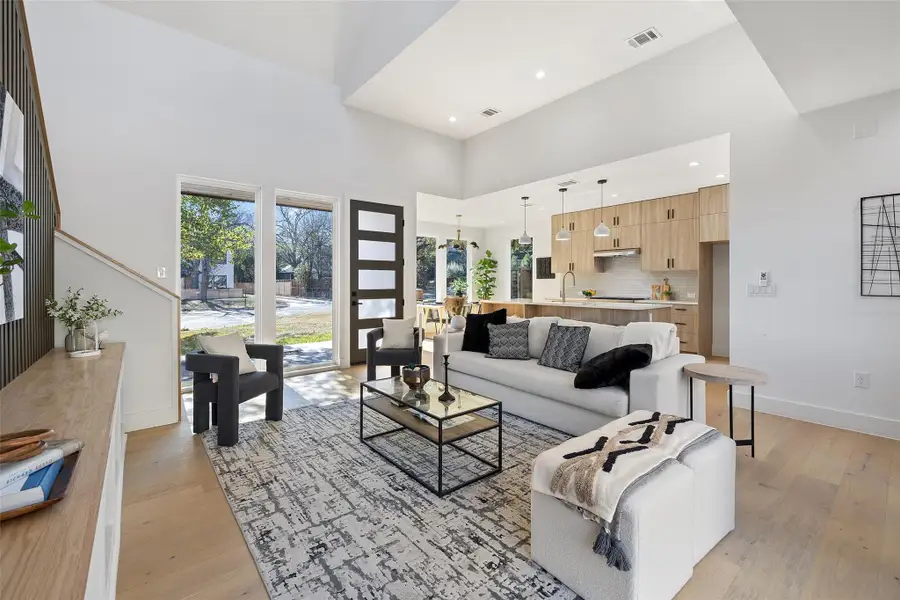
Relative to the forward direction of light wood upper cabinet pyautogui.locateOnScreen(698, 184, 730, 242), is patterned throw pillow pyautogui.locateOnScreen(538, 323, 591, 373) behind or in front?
in front

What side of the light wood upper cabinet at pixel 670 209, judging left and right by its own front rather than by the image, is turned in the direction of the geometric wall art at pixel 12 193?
front

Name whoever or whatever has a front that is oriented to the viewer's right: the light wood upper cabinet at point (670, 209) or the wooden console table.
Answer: the wooden console table

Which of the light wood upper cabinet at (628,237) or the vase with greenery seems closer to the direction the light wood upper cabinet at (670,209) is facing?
the vase with greenery

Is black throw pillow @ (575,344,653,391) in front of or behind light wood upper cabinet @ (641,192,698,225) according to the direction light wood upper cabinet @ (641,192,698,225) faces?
in front

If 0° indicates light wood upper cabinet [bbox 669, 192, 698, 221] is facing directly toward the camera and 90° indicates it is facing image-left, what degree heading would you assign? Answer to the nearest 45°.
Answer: approximately 45°

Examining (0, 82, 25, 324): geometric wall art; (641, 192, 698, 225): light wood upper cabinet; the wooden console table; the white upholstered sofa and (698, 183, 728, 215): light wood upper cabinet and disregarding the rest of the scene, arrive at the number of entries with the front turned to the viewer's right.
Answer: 2

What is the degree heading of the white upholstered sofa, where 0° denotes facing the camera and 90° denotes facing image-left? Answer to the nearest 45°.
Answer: approximately 45°

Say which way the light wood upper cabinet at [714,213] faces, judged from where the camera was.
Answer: facing the viewer and to the left of the viewer

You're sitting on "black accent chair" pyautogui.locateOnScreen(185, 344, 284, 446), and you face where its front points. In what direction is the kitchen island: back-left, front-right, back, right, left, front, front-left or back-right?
front-left

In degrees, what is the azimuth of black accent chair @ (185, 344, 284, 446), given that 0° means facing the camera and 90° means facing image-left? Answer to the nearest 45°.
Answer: approximately 315°

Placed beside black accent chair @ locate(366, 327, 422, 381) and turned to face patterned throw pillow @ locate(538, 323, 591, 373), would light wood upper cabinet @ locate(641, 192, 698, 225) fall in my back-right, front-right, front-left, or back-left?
front-left

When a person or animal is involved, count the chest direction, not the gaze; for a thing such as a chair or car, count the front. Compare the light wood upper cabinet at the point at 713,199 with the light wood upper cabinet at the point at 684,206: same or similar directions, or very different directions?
same or similar directions

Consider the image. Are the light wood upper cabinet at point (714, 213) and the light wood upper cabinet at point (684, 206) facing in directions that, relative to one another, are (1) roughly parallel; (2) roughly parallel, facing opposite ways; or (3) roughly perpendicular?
roughly parallel

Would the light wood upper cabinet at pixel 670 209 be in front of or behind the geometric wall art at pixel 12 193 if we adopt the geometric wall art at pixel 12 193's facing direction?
in front

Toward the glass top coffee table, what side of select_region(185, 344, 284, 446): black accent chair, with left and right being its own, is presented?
front

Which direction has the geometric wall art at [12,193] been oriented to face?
to the viewer's right
